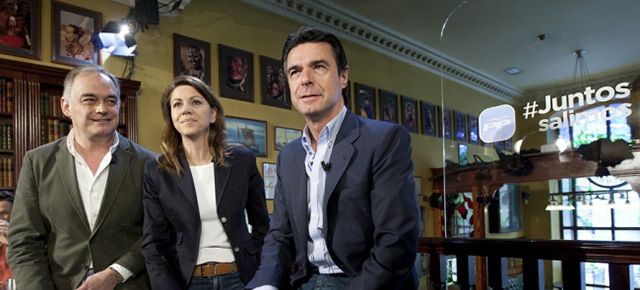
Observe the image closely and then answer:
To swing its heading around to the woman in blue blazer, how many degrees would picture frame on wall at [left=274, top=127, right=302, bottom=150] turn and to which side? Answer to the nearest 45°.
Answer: approximately 45° to its right

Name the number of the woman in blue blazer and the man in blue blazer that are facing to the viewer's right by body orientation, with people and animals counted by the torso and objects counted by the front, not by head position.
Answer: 0

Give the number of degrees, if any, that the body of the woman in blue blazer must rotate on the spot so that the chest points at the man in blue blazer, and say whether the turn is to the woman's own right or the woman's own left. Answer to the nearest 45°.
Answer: approximately 45° to the woman's own left

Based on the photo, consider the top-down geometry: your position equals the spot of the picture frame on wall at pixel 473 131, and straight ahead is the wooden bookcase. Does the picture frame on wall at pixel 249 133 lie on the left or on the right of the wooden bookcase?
right

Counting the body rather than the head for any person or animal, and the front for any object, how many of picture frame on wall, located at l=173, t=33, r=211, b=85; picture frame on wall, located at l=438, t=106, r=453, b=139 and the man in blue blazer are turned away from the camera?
0

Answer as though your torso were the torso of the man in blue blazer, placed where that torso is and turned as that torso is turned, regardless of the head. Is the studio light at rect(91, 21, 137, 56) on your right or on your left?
on your right
